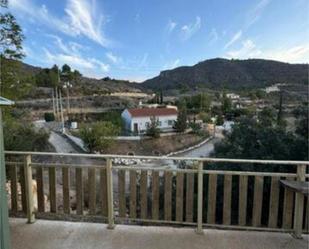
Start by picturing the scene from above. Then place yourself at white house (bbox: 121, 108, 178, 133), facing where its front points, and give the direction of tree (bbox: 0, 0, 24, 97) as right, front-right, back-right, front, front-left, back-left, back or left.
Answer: front

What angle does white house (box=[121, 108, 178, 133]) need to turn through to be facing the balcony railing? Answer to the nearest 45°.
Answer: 0° — it already faces it

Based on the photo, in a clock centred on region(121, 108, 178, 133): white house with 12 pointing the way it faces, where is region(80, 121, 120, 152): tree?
The tree is roughly at 1 o'clock from the white house.

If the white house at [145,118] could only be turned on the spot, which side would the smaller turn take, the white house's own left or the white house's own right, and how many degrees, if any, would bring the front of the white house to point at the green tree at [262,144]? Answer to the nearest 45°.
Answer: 0° — it already faces it

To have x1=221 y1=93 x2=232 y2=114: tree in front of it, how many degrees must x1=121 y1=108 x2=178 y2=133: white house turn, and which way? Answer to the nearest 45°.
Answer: approximately 90° to its left

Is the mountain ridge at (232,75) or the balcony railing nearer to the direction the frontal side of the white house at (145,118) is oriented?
the balcony railing

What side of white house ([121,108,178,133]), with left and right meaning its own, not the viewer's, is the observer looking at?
front

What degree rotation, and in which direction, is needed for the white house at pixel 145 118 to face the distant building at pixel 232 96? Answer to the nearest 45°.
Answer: approximately 90° to its left

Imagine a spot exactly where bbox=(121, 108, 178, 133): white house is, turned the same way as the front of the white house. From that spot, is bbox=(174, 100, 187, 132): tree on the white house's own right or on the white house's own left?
on the white house's own left

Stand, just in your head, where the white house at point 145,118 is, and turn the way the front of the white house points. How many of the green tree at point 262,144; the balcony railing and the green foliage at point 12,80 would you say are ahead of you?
3

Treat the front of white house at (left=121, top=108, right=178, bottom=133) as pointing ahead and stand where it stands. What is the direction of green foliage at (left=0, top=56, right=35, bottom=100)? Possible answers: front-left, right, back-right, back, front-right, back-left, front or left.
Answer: front
